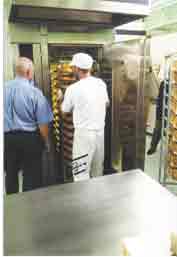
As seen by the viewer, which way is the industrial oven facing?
toward the camera

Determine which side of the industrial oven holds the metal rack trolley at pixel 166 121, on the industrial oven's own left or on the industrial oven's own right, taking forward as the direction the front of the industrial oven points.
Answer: on the industrial oven's own left

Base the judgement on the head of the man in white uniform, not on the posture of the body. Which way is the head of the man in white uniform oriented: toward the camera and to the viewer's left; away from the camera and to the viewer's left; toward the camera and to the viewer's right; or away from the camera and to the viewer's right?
away from the camera and to the viewer's left
